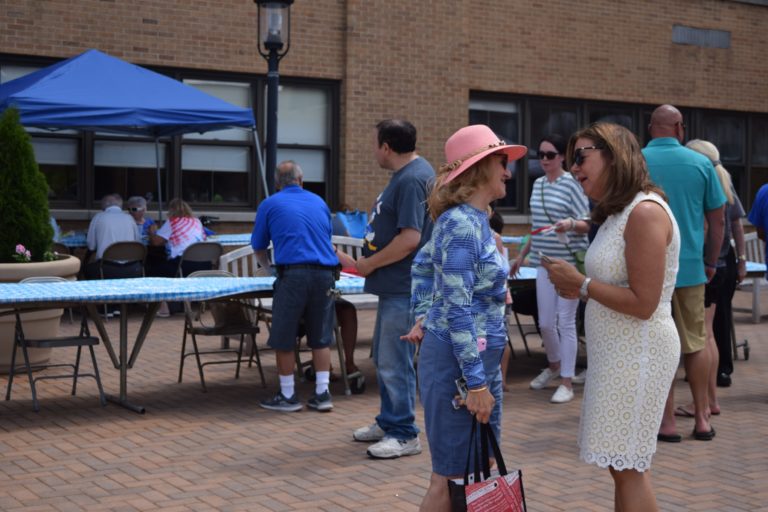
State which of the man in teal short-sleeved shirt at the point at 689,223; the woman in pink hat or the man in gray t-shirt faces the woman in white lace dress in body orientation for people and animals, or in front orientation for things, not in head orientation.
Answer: the woman in pink hat

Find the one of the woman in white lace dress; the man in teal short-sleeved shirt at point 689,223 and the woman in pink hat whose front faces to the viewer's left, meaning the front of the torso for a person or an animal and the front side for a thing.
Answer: the woman in white lace dress

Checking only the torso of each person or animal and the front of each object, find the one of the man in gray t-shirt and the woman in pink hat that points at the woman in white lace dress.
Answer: the woman in pink hat

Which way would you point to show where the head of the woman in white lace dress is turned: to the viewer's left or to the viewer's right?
to the viewer's left

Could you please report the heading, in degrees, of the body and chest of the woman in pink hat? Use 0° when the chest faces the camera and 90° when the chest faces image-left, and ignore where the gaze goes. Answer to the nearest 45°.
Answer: approximately 270°

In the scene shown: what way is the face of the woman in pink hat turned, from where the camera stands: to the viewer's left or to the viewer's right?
to the viewer's right

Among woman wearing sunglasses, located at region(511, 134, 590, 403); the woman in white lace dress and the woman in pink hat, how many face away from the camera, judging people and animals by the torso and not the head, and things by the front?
0

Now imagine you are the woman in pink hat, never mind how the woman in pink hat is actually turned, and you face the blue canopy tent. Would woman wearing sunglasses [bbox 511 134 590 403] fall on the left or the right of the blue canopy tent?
right

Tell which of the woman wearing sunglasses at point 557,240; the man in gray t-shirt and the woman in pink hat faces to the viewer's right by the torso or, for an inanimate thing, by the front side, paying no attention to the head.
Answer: the woman in pink hat

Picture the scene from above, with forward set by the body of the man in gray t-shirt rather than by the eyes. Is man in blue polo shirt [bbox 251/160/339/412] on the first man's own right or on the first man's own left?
on the first man's own right

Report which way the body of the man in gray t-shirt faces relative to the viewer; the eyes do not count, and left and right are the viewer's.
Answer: facing to the left of the viewer

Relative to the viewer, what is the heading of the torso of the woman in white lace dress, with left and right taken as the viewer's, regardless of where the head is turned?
facing to the left of the viewer

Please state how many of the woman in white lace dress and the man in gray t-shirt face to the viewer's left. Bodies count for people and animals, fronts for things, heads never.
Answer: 2

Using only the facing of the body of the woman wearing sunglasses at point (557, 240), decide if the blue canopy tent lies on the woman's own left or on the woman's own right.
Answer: on the woman's own right
